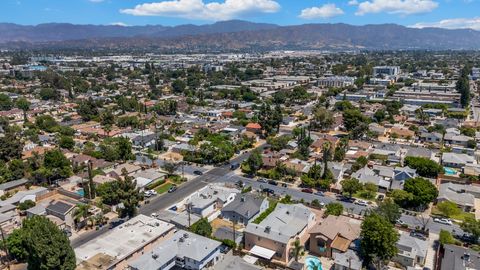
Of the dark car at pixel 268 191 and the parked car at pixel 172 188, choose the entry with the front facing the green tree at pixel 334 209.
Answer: the dark car

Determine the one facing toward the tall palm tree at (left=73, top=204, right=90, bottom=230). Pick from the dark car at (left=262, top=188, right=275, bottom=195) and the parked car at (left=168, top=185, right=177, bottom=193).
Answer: the parked car

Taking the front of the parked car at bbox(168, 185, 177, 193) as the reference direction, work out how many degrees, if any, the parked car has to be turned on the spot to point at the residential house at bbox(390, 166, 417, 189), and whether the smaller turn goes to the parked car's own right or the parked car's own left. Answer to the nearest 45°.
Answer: approximately 135° to the parked car's own left

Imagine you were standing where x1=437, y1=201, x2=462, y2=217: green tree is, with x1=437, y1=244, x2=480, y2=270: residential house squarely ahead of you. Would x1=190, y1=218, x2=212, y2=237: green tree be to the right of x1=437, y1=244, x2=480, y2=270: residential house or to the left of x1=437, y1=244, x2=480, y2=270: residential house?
right

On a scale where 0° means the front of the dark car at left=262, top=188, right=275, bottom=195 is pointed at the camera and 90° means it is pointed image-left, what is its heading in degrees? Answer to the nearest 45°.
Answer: approximately 315°

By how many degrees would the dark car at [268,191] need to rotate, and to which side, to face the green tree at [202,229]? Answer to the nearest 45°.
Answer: approximately 90° to its right

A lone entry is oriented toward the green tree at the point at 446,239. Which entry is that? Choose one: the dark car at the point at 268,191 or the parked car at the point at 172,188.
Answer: the dark car

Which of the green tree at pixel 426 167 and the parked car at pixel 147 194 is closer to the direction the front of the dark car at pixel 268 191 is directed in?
the green tree

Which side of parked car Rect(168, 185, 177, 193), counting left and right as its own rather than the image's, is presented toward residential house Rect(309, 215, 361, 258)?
left

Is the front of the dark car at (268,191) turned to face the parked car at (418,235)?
yes

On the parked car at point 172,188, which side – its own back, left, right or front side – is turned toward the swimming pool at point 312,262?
left

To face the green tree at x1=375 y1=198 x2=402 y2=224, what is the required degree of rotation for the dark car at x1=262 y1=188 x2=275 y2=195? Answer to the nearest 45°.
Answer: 0° — it already faces it

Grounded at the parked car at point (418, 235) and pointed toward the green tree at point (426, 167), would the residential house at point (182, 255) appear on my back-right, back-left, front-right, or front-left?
back-left

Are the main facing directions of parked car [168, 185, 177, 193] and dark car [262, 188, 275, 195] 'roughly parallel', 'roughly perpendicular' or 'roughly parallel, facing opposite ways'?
roughly perpendicular
